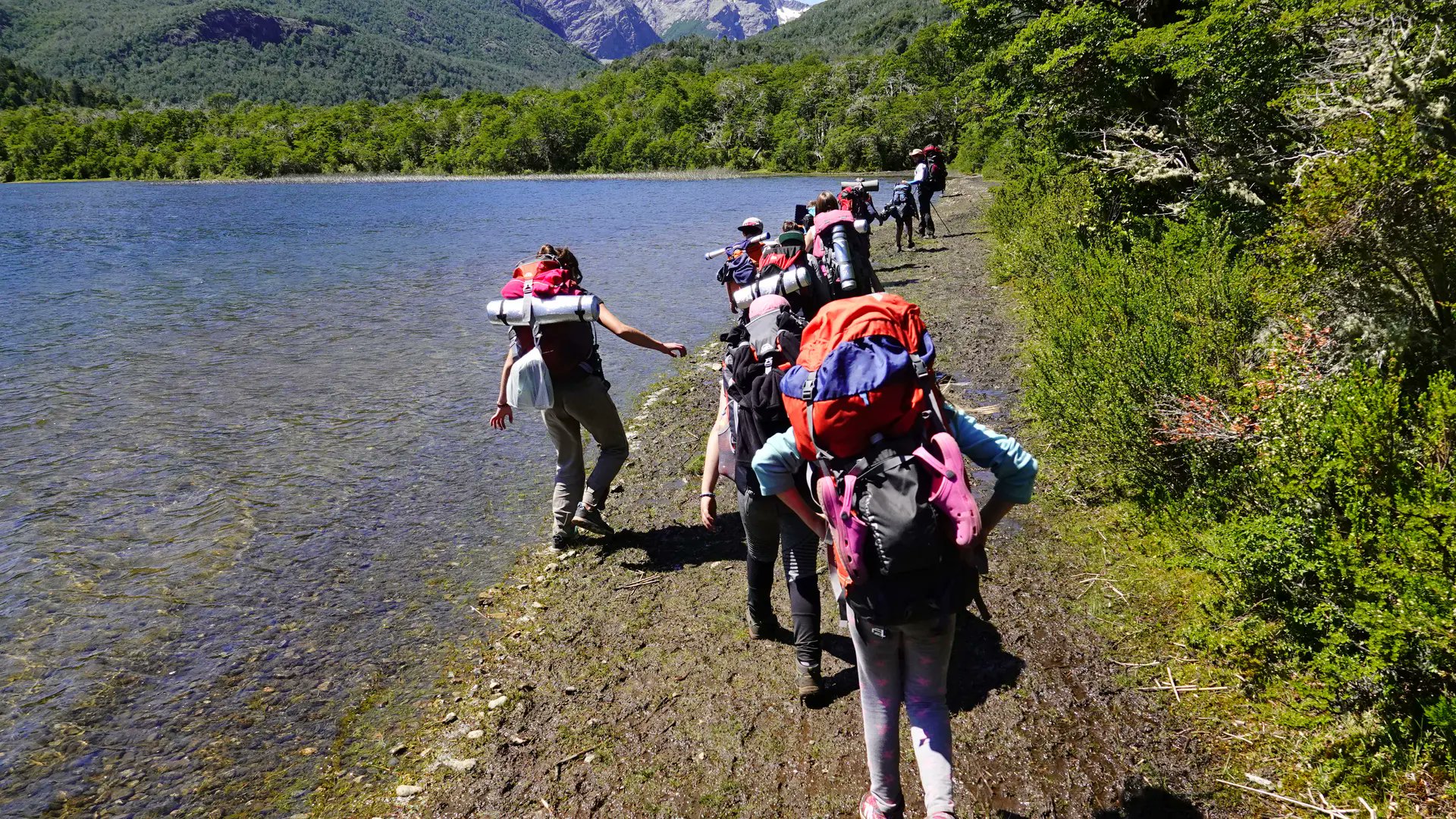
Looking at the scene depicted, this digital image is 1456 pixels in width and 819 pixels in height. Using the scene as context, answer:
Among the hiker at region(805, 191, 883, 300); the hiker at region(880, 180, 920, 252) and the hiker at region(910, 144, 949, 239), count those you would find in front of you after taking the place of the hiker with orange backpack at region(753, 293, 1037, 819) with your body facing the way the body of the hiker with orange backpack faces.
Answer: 3

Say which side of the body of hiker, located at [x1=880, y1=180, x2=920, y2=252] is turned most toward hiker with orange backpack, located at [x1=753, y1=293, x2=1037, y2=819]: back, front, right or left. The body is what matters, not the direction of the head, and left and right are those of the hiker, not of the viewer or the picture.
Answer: back

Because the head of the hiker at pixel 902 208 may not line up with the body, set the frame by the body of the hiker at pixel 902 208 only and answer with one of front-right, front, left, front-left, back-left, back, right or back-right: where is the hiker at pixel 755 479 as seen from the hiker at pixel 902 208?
back

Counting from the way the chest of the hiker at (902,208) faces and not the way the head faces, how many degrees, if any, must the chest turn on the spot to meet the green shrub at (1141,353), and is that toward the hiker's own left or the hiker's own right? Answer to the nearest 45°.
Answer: approximately 180°

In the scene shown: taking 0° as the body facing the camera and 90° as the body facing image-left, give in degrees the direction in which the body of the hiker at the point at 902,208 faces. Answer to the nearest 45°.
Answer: approximately 180°

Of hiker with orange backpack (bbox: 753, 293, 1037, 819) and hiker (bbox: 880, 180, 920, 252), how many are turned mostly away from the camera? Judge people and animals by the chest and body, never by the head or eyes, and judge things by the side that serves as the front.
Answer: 2

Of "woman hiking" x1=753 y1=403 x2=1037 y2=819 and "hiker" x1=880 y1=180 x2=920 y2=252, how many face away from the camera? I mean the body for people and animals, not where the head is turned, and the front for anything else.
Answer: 2

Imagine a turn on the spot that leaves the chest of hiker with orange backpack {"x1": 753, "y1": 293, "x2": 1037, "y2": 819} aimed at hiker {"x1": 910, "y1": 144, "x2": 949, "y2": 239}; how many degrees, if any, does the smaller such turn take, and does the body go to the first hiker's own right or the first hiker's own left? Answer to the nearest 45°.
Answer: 0° — they already face them

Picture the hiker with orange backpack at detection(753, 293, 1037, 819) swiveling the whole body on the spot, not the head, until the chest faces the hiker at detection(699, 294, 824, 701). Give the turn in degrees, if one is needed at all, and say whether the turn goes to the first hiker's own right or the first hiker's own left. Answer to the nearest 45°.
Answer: approximately 45° to the first hiker's own left

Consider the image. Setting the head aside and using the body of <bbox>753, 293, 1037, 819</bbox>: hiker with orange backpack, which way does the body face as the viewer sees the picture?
away from the camera

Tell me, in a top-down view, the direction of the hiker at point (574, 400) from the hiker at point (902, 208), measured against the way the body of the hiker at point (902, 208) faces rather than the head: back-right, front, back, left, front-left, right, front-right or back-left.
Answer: back

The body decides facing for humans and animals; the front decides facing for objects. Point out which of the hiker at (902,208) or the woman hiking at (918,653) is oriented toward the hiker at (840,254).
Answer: the woman hiking

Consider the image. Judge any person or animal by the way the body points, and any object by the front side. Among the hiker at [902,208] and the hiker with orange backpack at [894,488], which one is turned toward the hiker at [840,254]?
the hiker with orange backpack

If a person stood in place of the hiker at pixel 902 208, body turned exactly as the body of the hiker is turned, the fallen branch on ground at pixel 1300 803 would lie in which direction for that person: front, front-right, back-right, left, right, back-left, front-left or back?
back
